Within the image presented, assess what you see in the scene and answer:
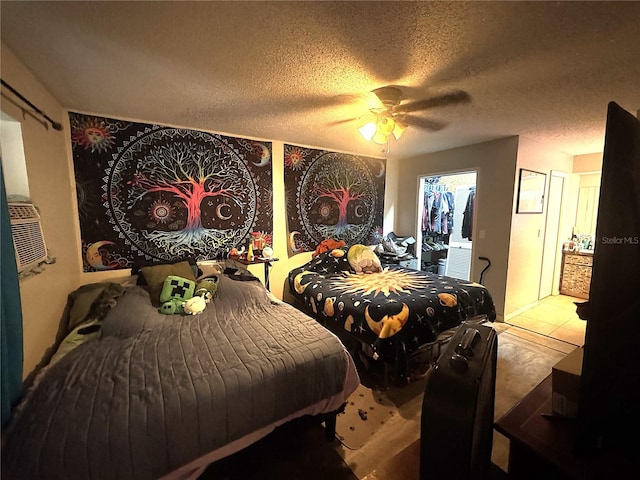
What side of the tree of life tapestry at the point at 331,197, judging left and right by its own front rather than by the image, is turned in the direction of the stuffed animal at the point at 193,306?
right

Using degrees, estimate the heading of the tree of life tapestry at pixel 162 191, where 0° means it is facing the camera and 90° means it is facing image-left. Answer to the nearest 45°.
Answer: approximately 315°

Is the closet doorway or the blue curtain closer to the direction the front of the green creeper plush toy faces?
the blue curtain

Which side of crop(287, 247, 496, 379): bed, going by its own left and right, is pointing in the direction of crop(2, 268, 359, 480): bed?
right

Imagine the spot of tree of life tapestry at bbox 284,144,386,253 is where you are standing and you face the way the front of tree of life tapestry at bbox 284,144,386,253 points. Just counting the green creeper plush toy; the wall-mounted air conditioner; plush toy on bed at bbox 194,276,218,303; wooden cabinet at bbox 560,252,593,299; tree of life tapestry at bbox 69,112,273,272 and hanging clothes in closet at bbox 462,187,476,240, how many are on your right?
4

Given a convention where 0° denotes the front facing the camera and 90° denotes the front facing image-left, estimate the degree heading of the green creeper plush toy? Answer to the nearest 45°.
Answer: approximately 0°

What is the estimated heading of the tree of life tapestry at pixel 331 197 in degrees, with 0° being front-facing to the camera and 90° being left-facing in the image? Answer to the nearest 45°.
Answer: approximately 315°
